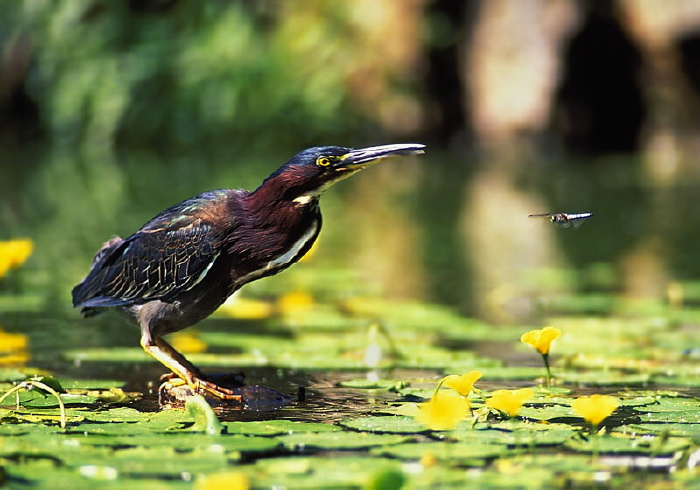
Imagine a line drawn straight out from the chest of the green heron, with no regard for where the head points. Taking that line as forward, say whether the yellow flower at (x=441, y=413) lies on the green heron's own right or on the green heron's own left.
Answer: on the green heron's own right

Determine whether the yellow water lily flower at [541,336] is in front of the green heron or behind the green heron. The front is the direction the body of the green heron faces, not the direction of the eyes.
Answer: in front

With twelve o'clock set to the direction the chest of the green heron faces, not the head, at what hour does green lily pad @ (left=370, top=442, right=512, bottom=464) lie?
The green lily pad is roughly at 2 o'clock from the green heron.

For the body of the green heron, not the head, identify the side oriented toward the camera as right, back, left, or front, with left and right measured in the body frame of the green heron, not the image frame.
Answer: right

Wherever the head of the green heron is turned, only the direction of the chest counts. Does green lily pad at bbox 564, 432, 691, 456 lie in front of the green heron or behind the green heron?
in front

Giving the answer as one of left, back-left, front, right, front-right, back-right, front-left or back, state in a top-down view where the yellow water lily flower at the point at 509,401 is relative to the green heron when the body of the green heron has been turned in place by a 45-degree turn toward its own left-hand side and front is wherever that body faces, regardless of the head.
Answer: right

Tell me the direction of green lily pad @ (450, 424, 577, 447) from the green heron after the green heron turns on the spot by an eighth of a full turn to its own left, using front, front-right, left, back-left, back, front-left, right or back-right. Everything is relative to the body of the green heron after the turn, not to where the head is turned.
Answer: right

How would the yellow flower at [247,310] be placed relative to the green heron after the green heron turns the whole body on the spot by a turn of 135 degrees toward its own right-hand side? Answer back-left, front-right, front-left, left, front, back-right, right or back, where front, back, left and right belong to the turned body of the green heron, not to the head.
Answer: back-right

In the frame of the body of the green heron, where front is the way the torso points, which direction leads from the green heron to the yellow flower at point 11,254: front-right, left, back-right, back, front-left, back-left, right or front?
back-left

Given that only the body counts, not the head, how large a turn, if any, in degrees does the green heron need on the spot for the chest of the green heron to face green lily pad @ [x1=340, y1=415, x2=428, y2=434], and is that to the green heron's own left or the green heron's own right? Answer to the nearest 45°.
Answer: approximately 45° to the green heron's own right

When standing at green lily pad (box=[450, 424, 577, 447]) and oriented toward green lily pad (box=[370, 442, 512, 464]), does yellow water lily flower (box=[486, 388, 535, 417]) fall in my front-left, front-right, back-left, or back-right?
back-right
